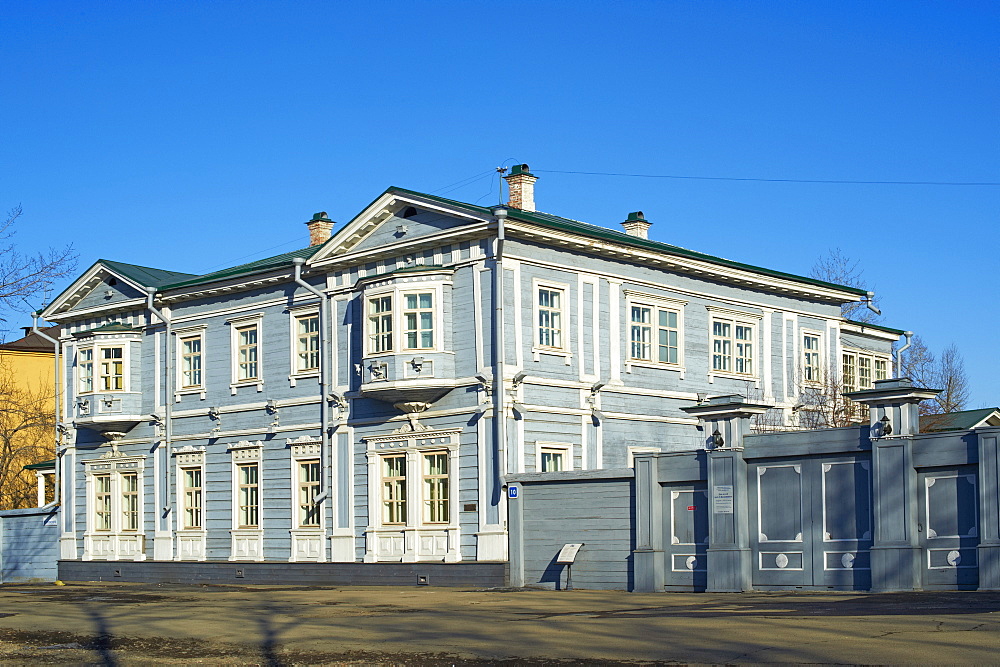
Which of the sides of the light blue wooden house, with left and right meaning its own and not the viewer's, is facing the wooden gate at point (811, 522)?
left

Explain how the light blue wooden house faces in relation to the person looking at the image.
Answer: facing the viewer and to the left of the viewer
